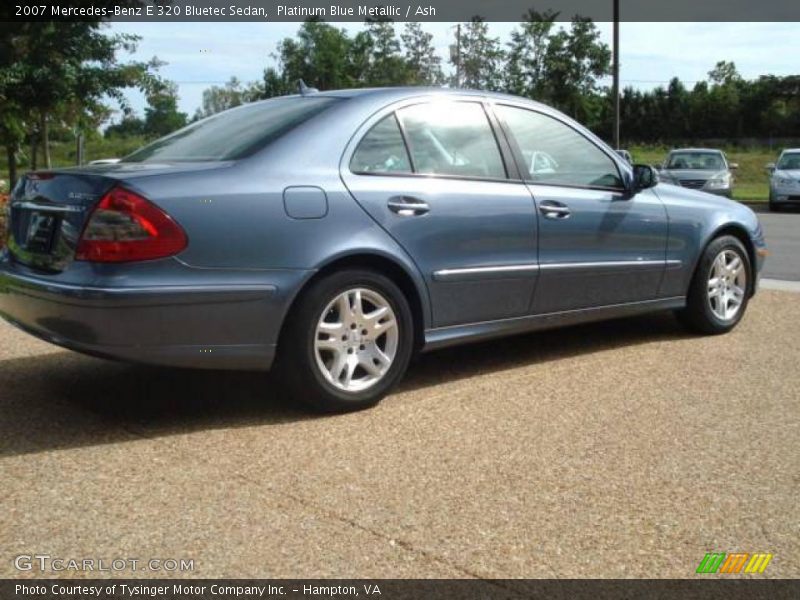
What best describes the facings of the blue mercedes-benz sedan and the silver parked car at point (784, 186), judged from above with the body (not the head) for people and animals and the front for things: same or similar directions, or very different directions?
very different directions

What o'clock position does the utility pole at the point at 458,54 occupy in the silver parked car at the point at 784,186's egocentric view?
The utility pole is roughly at 5 o'clock from the silver parked car.

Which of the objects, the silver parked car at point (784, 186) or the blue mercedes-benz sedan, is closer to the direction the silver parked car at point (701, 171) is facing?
the blue mercedes-benz sedan

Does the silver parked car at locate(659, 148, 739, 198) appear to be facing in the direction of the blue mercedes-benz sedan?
yes

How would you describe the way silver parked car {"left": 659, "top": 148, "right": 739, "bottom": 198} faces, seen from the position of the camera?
facing the viewer

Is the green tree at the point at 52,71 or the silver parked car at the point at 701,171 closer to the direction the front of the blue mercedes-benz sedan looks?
the silver parked car

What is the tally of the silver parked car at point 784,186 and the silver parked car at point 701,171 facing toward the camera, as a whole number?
2

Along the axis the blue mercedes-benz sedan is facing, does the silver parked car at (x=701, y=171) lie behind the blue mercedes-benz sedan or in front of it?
in front

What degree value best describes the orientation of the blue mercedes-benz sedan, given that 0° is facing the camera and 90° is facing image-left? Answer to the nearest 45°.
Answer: approximately 225°

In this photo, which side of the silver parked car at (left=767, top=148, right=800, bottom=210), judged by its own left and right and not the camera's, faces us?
front

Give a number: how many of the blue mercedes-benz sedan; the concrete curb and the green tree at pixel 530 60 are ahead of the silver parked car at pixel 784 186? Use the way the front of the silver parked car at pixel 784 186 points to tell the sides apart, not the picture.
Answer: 2

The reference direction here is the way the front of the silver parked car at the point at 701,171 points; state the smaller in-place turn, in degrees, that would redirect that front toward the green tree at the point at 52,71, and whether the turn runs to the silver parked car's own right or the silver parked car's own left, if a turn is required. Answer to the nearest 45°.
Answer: approximately 45° to the silver parked car's own right

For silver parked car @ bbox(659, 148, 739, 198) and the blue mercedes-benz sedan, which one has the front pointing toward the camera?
the silver parked car

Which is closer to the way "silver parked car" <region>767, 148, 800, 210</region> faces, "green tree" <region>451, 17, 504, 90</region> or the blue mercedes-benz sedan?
the blue mercedes-benz sedan

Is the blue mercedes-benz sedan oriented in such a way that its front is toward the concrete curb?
yes

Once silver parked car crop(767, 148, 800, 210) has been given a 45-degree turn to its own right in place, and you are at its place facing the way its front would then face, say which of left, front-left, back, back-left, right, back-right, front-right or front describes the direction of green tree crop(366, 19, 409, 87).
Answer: right

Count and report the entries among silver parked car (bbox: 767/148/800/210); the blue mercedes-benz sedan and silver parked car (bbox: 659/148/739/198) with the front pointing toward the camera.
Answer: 2

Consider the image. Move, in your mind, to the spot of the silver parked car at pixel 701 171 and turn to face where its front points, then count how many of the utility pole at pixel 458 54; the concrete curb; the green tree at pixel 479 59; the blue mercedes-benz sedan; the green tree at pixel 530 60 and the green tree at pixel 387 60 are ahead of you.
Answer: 2
